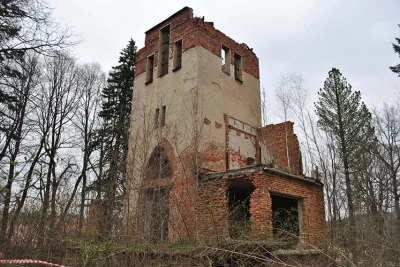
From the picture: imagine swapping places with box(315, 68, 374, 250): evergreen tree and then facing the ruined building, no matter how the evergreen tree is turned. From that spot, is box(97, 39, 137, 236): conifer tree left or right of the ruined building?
right

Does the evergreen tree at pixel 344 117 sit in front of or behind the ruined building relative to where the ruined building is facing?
behind

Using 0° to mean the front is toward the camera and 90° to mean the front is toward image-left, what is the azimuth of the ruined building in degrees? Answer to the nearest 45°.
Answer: approximately 45°

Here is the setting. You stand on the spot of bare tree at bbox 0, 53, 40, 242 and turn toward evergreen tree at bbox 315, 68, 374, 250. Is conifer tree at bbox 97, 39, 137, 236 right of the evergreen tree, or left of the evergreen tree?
left

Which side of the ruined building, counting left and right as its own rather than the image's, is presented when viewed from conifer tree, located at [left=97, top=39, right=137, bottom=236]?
right
